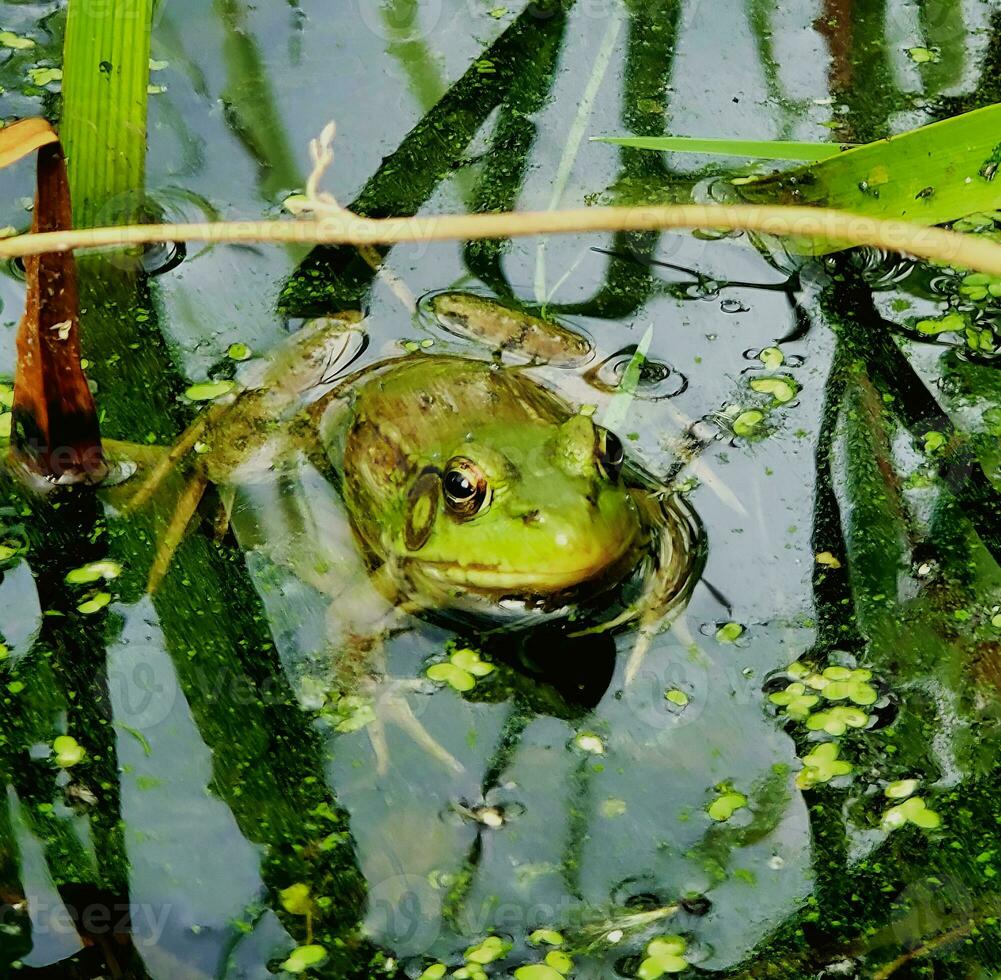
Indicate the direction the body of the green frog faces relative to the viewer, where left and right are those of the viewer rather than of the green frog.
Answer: facing the viewer and to the right of the viewer

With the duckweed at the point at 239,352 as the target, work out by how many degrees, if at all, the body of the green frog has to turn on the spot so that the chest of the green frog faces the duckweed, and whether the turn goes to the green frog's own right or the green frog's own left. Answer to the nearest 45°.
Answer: approximately 180°

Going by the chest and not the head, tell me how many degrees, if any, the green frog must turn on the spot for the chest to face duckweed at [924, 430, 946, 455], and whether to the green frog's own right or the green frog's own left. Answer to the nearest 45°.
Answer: approximately 45° to the green frog's own left

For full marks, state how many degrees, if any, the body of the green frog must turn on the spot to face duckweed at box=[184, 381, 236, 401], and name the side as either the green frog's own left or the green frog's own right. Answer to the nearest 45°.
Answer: approximately 180°

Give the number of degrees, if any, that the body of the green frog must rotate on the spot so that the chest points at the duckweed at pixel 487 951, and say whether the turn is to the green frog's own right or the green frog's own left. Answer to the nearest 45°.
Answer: approximately 45° to the green frog's own right

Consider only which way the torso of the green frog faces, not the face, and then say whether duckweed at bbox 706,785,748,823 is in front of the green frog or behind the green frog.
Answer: in front

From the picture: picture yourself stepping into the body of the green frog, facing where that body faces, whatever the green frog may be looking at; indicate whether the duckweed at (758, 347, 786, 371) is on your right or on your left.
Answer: on your left

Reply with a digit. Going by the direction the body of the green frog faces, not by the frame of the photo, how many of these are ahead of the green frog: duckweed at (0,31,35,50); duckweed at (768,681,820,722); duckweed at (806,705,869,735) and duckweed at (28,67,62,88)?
2

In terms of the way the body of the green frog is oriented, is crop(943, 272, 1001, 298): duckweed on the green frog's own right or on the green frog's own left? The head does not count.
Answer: on the green frog's own left

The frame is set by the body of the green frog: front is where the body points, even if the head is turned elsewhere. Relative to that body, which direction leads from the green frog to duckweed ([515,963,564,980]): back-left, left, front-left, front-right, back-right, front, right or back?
front-right

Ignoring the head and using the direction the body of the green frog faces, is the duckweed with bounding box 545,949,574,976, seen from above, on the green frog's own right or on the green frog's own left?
on the green frog's own right
